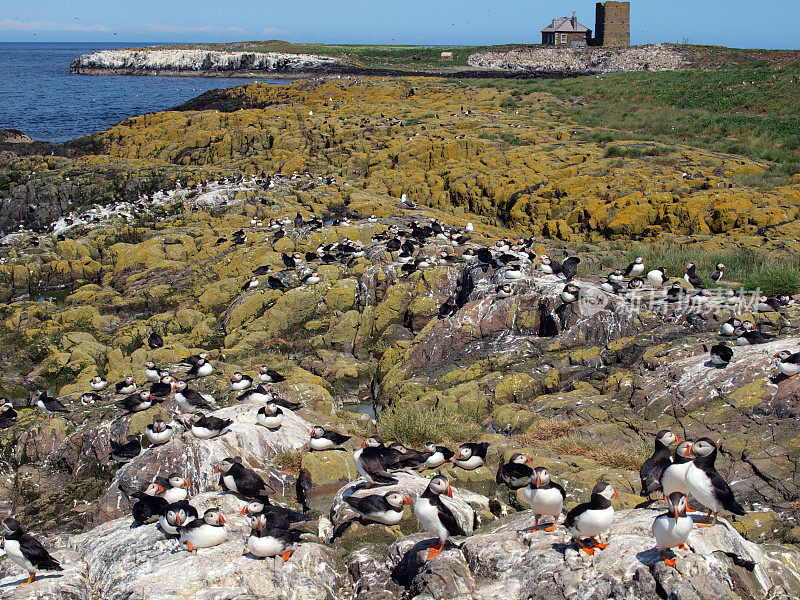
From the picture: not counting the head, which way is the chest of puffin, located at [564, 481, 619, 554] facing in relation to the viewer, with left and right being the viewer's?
facing the viewer and to the right of the viewer

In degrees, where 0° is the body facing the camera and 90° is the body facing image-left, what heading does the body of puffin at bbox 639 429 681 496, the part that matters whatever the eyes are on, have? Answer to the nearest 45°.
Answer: approximately 225°

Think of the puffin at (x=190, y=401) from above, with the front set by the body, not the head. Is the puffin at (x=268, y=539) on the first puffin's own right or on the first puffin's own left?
on the first puffin's own left

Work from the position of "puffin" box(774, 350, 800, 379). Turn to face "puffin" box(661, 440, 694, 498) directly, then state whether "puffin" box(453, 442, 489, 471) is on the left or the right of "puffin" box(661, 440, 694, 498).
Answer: right

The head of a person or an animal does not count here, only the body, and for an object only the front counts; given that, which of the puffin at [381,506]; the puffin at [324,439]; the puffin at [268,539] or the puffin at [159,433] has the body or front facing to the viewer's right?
the puffin at [381,506]

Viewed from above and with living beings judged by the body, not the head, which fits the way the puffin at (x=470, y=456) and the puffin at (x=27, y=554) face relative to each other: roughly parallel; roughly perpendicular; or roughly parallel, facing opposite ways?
roughly parallel

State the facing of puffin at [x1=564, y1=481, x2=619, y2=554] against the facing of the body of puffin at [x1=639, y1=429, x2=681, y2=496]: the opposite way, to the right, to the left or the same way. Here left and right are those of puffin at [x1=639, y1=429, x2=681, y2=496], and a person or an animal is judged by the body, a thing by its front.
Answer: to the right

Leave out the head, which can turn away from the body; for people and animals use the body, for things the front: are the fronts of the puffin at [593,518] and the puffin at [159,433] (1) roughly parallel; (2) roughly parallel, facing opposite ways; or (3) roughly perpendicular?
roughly parallel

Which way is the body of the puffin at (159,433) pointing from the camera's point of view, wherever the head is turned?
toward the camera

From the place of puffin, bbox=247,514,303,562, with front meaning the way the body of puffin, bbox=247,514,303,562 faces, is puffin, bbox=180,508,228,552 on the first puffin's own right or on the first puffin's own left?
on the first puffin's own right

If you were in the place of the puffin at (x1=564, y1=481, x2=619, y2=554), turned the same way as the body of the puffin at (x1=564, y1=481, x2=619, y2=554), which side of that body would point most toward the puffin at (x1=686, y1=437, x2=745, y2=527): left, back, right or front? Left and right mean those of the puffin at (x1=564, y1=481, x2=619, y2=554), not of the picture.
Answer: left

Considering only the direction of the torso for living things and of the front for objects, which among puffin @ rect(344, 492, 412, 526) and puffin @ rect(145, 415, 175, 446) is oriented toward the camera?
puffin @ rect(145, 415, 175, 446)

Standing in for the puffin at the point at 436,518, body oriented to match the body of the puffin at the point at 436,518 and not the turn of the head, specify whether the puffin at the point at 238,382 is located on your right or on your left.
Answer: on your right

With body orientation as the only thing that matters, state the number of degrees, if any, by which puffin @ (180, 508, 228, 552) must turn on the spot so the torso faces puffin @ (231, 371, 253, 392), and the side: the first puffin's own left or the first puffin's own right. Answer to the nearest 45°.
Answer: approximately 135° to the first puffin's own left

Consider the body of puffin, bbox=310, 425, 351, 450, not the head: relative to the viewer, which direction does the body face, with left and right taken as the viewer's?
facing to the left of the viewer
